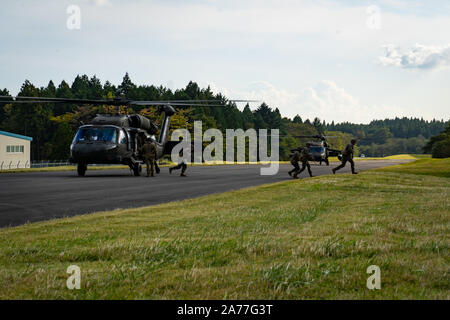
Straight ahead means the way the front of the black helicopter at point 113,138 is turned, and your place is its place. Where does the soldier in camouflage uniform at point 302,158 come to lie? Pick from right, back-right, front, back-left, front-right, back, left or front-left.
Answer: back-left

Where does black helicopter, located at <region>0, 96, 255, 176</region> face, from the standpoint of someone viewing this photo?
facing the viewer and to the left of the viewer
